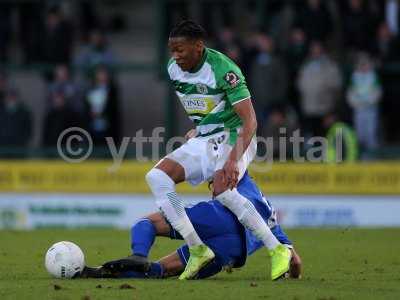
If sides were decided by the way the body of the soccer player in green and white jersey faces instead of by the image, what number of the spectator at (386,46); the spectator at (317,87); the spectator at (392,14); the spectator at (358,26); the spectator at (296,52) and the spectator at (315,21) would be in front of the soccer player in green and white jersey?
0

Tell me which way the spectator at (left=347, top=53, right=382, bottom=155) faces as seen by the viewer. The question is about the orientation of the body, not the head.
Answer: toward the camera

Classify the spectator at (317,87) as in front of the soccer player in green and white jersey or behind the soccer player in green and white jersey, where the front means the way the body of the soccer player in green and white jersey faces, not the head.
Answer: behind

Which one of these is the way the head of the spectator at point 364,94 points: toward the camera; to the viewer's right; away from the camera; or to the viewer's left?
toward the camera

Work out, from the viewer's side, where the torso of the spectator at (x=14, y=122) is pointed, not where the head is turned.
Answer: toward the camera

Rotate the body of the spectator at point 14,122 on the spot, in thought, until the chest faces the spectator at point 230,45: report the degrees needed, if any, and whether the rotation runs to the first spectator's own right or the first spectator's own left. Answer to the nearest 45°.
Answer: approximately 90° to the first spectator's own left

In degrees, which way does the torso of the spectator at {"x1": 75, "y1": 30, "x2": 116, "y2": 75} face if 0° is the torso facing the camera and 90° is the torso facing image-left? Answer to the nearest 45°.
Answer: approximately 0°

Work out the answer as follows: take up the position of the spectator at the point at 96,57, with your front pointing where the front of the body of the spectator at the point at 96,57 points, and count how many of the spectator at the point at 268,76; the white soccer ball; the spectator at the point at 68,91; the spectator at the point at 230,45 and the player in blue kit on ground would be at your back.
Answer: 0

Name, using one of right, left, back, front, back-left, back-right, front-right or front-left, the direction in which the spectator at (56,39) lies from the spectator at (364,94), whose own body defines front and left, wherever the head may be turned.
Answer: right

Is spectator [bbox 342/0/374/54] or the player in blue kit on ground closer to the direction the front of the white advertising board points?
the player in blue kit on ground

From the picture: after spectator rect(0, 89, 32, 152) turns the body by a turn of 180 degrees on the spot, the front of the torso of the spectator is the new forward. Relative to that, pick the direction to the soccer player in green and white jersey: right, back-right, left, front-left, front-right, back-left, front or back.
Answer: back

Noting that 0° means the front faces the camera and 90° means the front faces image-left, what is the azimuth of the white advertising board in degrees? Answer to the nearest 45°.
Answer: approximately 0°

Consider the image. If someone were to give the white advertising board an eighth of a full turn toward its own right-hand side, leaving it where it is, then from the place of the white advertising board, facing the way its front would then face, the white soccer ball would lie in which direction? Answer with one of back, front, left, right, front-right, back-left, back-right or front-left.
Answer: front-left

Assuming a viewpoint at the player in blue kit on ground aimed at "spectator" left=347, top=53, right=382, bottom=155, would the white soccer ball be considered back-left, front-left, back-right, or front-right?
back-left

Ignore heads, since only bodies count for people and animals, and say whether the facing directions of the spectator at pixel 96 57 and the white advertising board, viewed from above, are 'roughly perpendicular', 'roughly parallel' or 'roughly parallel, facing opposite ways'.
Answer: roughly parallel

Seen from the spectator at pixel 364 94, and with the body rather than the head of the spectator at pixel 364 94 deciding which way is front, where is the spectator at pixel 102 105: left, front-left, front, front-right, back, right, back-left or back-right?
right

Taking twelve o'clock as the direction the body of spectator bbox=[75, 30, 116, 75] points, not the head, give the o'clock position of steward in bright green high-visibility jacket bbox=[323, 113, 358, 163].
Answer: steward in bright green high-visibility jacket bbox=[323, 113, 358, 163] is roughly at 10 o'clock from spectator bbox=[75, 30, 116, 75].

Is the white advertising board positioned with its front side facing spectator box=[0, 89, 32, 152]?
no

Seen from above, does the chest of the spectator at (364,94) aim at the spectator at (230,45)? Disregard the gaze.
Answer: no
